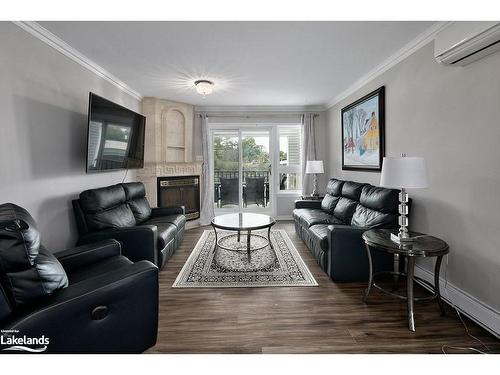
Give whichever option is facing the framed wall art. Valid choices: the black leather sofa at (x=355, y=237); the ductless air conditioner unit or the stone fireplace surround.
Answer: the stone fireplace surround

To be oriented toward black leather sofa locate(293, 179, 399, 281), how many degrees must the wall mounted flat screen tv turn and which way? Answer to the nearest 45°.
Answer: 0° — it already faces it

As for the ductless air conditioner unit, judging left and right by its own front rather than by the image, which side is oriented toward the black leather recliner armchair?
front

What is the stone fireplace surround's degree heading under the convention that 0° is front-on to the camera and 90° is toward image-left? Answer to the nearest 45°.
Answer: approximately 315°

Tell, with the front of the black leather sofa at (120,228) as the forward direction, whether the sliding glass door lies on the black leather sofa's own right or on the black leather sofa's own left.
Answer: on the black leather sofa's own left

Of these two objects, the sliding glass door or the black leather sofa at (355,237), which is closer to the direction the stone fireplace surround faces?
the black leather sofa

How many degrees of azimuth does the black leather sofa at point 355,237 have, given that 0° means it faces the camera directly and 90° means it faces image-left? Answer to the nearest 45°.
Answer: approximately 45°

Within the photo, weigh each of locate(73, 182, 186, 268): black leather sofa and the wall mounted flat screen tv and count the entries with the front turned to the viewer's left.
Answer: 0

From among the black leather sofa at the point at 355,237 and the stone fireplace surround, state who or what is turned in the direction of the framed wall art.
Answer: the stone fireplace surround
